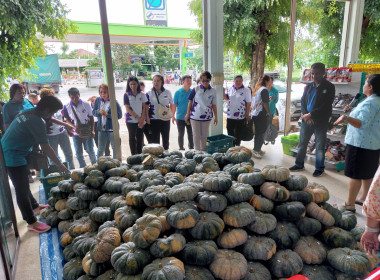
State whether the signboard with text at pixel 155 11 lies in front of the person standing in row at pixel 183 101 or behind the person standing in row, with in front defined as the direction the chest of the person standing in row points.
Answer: behind

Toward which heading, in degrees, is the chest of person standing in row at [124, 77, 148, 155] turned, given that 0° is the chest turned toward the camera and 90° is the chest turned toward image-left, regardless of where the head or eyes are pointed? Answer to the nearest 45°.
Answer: approximately 0°

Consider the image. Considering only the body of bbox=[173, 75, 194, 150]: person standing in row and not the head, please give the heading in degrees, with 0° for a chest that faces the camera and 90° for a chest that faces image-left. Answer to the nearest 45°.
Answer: approximately 315°

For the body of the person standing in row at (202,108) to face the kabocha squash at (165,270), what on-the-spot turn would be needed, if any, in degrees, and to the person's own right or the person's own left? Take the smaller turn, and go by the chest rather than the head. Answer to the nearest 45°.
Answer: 0° — they already face it

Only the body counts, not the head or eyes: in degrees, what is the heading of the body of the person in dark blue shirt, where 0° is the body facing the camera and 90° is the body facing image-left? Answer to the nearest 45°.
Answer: approximately 45°

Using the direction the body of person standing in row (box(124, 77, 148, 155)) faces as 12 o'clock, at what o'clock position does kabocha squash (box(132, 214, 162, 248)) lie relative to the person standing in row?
The kabocha squash is roughly at 12 o'clock from the person standing in row.
